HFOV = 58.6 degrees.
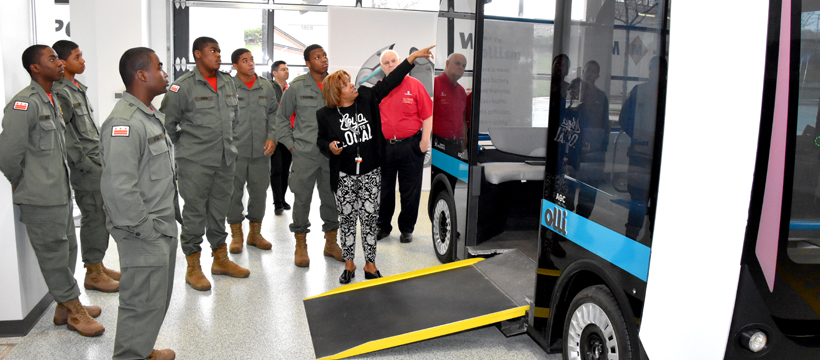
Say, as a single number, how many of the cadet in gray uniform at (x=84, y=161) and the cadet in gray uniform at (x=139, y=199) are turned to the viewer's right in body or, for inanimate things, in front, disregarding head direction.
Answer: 2

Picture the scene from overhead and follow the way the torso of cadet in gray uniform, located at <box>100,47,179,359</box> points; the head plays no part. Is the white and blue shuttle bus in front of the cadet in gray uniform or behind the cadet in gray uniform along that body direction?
in front

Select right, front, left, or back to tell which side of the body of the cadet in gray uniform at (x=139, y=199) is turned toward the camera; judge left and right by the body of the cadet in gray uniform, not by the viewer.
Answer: right

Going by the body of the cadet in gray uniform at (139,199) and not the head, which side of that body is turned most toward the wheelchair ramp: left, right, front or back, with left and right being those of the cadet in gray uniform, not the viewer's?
front

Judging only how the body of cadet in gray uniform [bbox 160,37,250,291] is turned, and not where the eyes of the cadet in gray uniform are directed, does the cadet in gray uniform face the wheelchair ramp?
yes

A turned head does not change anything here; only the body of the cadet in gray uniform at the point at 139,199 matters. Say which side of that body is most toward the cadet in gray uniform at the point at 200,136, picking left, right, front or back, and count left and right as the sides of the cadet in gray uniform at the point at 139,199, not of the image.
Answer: left

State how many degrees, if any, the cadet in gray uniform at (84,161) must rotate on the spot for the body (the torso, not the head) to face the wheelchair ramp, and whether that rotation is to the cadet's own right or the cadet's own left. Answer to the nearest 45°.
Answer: approximately 45° to the cadet's own right

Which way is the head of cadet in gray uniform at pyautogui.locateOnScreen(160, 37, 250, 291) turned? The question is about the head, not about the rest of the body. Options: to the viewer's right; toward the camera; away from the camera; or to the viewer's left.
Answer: to the viewer's right

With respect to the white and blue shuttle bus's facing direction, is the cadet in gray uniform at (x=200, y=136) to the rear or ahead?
to the rear

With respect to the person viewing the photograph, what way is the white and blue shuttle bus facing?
facing the viewer and to the right of the viewer

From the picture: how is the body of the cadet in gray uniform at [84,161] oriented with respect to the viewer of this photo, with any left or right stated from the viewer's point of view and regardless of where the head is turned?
facing to the right of the viewer

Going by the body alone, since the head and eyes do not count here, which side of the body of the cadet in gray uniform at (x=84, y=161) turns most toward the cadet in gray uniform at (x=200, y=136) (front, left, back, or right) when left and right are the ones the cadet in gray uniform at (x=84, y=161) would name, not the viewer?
front

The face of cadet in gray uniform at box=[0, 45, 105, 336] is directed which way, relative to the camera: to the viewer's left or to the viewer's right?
to the viewer's right
